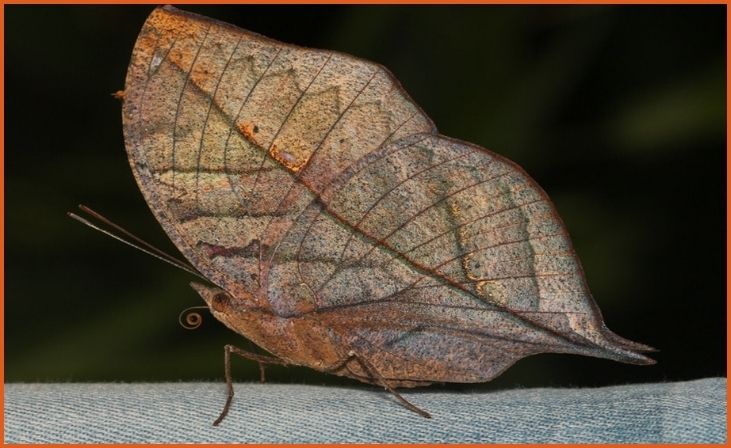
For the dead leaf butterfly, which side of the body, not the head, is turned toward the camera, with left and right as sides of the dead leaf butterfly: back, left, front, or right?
left
